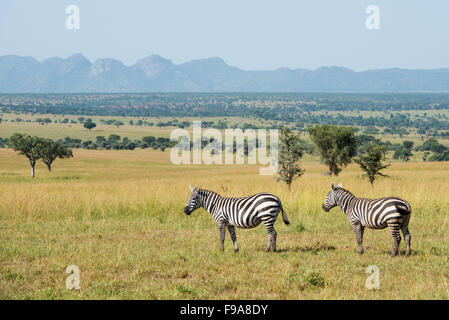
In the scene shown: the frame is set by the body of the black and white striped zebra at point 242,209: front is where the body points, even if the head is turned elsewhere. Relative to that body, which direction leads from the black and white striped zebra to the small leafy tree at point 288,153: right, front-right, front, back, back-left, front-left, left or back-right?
right

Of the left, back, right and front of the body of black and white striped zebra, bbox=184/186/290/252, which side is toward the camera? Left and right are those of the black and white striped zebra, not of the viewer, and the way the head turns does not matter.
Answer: left
